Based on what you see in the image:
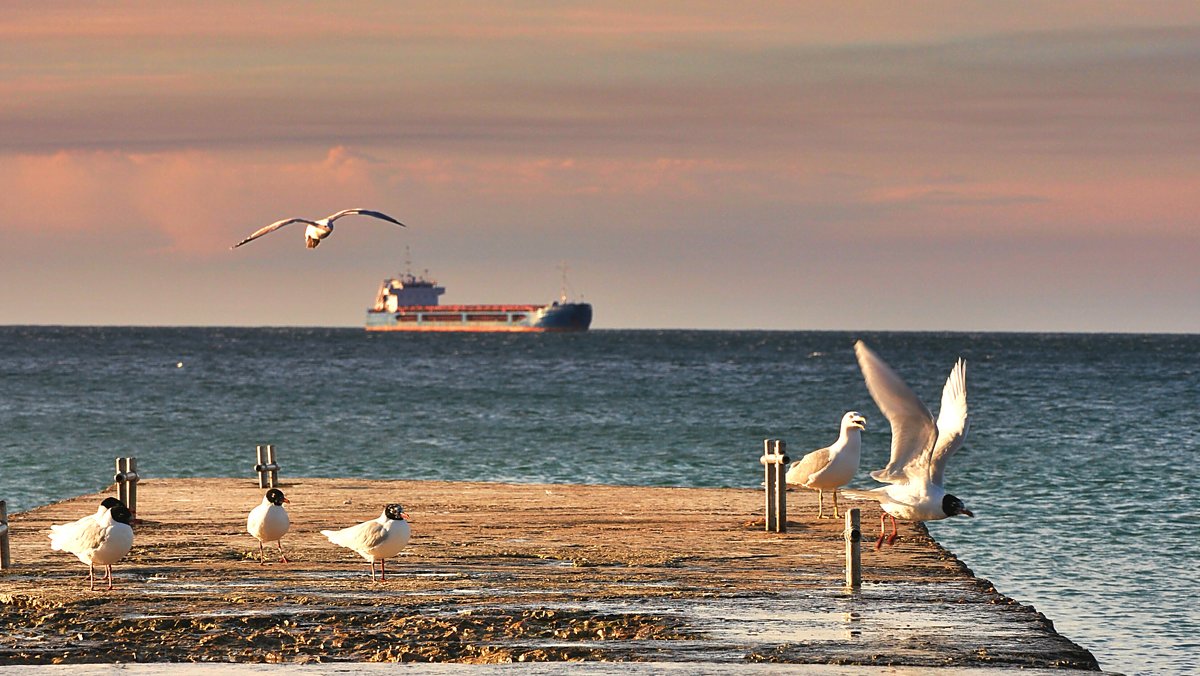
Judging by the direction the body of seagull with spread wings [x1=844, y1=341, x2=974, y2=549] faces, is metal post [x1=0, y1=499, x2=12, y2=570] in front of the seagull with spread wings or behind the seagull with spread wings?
behind

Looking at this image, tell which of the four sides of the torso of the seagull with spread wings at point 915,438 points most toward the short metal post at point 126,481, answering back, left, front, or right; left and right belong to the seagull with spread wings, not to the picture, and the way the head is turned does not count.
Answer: back

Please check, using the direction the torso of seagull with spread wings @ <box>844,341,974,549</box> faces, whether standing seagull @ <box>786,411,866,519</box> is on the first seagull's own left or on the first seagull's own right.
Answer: on the first seagull's own left

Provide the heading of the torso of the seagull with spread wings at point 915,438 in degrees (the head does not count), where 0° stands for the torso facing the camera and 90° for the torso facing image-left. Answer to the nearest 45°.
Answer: approximately 270°

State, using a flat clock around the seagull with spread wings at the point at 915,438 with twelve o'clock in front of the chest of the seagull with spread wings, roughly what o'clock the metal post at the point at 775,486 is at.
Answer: The metal post is roughly at 8 o'clock from the seagull with spread wings.

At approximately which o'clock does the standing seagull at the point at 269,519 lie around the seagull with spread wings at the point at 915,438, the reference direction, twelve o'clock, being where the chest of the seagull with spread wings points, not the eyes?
The standing seagull is roughly at 6 o'clock from the seagull with spread wings.

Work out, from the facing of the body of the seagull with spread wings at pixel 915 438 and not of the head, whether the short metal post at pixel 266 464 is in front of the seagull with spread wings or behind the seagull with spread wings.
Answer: behind

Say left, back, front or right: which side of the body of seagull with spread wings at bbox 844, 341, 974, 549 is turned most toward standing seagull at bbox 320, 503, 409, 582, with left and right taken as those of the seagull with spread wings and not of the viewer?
back

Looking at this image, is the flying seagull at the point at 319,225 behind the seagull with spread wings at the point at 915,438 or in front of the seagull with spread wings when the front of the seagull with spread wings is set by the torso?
behind
